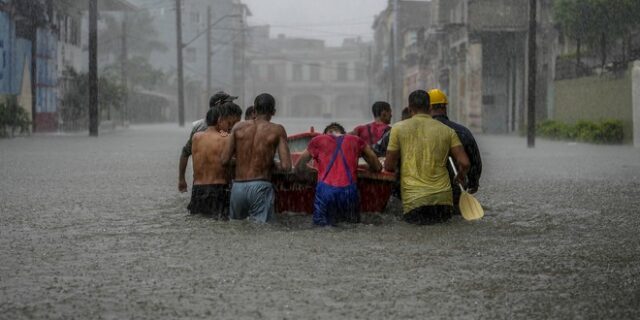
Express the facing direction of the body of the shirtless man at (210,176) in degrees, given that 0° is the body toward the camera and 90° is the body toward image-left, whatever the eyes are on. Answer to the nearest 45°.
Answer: approximately 225°

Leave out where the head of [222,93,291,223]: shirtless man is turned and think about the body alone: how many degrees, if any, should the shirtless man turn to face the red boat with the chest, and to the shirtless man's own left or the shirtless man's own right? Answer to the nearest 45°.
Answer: approximately 45° to the shirtless man's own right

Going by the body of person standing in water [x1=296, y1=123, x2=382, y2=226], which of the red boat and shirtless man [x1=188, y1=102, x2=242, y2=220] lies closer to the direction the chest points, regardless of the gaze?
the red boat

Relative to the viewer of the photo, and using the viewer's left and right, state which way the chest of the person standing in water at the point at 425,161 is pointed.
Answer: facing away from the viewer

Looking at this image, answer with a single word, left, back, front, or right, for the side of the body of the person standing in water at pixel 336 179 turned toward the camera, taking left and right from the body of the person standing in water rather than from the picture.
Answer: back

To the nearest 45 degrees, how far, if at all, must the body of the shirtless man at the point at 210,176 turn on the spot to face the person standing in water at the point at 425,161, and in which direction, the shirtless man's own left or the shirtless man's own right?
approximately 45° to the shirtless man's own right

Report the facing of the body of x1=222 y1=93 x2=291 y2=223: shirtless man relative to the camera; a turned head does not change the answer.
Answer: away from the camera

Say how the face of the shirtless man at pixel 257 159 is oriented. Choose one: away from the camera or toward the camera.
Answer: away from the camera

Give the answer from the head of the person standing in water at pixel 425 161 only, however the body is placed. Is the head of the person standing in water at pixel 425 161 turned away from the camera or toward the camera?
away from the camera
